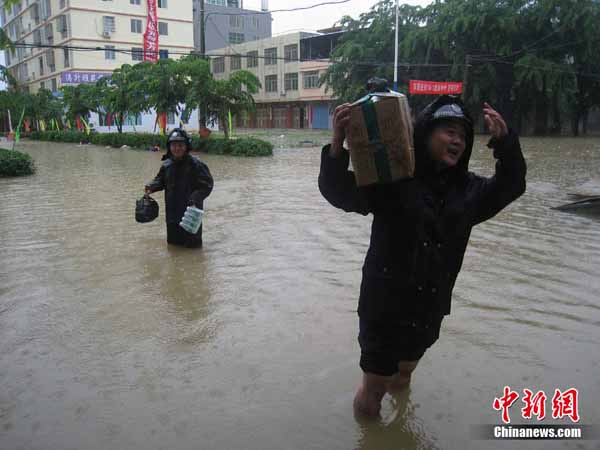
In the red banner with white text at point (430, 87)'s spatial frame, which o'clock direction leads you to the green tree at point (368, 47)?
The green tree is roughly at 5 o'clock from the red banner with white text.

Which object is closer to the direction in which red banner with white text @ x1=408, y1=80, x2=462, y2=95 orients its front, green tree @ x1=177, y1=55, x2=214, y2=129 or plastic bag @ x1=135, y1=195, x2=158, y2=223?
the plastic bag

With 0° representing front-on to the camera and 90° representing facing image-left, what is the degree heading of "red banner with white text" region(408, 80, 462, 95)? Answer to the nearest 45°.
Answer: approximately 0°

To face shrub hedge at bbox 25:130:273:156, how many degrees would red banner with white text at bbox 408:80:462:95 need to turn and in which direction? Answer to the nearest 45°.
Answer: approximately 45° to its right

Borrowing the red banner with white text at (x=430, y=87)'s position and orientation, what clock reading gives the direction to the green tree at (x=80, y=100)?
The green tree is roughly at 3 o'clock from the red banner with white text.

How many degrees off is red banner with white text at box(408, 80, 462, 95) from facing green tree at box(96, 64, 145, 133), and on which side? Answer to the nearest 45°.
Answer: approximately 45° to its right
